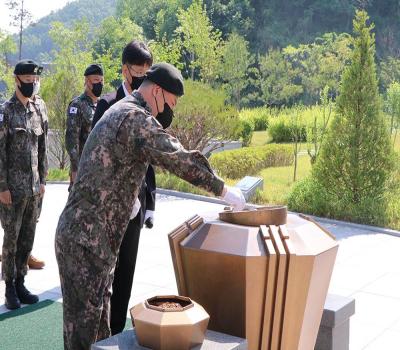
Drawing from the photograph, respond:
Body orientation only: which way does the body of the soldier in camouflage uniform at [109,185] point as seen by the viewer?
to the viewer's right

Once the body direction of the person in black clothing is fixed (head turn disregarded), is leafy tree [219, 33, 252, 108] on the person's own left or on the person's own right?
on the person's own left

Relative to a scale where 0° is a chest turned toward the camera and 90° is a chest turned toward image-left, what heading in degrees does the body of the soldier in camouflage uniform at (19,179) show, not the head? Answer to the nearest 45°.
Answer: approximately 315°

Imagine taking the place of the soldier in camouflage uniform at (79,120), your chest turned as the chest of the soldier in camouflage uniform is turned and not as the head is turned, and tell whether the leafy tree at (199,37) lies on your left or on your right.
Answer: on your left

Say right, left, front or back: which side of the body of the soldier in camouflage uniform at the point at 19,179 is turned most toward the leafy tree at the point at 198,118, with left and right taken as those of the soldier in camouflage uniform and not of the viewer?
left

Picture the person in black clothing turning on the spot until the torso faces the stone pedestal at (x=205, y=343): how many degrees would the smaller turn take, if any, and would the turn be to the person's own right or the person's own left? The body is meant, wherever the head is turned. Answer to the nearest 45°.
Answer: approximately 45° to the person's own right

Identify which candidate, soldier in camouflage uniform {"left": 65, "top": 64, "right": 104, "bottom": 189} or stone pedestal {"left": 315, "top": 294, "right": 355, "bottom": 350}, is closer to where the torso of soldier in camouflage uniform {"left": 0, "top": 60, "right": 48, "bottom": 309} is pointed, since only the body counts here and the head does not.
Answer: the stone pedestal
